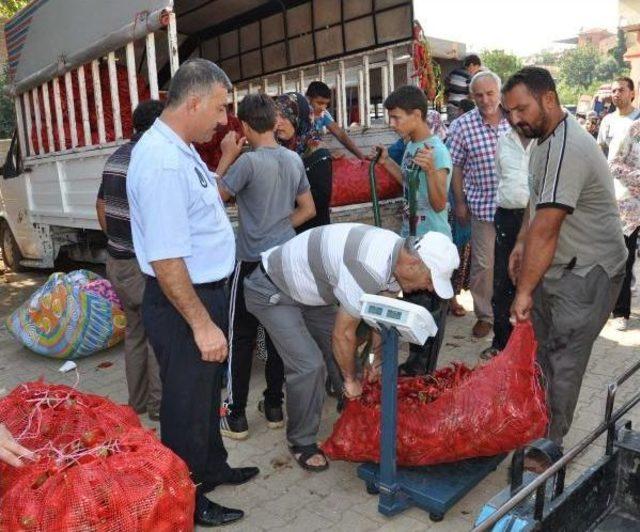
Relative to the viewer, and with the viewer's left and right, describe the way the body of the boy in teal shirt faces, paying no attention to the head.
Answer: facing the viewer and to the left of the viewer

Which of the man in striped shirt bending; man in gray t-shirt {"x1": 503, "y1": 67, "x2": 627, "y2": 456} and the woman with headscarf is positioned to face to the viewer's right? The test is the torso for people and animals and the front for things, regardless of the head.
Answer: the man in striped shirt bending

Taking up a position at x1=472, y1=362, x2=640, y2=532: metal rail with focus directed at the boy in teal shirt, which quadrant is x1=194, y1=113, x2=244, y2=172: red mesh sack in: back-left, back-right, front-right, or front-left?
front-left

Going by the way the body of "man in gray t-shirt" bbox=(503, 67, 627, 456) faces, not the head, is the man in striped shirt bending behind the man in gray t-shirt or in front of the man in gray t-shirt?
in front

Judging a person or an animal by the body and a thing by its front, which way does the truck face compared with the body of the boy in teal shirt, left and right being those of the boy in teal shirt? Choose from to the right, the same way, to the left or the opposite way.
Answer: to the right

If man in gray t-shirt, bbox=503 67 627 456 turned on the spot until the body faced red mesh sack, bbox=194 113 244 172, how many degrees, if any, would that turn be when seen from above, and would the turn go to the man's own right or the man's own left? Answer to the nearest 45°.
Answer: approximately 45° to the man's own right

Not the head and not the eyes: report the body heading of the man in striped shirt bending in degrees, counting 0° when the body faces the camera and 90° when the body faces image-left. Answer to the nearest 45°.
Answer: approximately 270°

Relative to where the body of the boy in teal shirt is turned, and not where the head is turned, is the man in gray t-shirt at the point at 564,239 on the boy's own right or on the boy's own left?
on the boy's own left

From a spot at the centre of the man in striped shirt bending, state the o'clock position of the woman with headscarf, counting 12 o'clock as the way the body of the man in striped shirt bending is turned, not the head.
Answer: The woman with headscarf is roughly at 9 o'clock from the man in striped shirt bending.

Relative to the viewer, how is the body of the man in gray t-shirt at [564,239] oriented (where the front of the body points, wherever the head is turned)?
to the viewer's left

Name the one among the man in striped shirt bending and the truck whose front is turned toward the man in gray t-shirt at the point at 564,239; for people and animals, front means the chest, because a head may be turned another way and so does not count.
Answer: the man in striped shirt bending

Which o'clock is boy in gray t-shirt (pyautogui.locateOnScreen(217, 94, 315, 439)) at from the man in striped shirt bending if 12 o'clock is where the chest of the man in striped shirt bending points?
The boy in gray t-shirt is roughly at 8 o'clock from the man in striped shirt bending.

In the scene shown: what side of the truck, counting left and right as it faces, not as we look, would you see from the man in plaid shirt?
back
